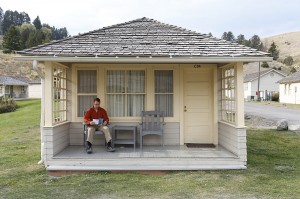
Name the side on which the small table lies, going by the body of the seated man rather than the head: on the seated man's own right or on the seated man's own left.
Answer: on the seated man's own left

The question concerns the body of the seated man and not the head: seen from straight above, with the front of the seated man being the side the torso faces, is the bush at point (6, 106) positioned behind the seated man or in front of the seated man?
behind

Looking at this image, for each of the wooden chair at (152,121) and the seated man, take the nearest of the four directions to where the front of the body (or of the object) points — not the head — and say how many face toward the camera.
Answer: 2

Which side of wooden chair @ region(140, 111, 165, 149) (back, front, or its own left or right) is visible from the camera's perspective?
front

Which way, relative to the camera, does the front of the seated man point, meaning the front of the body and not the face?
toward the camera

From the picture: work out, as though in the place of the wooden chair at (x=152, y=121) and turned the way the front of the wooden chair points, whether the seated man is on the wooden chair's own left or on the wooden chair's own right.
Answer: on the wooden chair's own right

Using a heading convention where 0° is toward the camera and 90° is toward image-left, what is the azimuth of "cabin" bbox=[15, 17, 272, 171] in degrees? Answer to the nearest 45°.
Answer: approximately 0°
